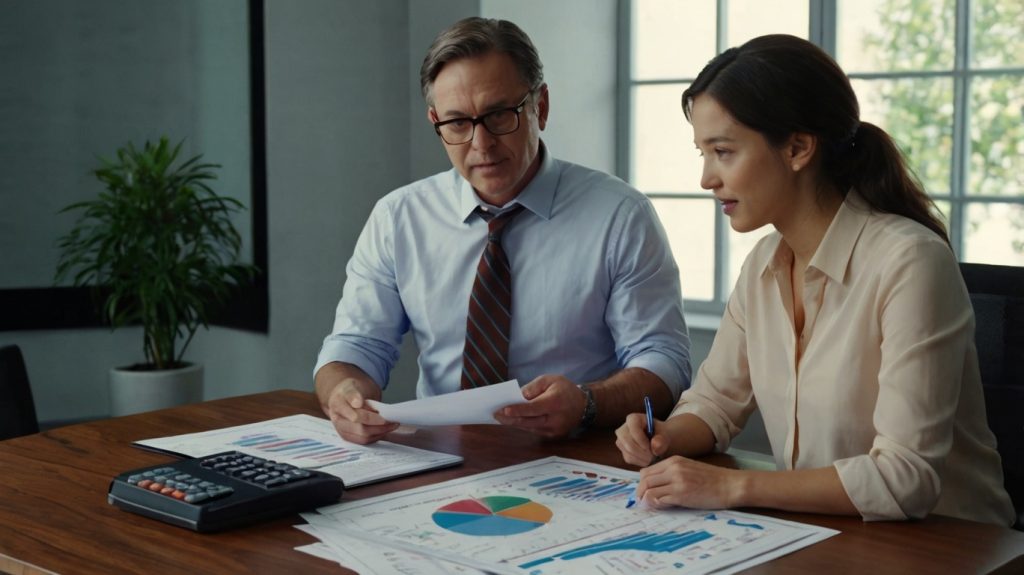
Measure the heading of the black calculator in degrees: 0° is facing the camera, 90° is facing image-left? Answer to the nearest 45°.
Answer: approximately 45°

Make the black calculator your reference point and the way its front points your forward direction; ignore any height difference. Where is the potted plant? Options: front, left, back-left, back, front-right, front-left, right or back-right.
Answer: back-right

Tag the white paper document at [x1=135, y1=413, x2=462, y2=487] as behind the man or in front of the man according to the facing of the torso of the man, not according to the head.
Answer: in front

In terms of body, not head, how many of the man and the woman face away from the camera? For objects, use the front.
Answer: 0

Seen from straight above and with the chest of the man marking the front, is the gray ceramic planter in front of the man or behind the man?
behind

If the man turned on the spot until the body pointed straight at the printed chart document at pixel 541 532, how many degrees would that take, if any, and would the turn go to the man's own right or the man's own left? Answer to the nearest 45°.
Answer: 0° — they already face it

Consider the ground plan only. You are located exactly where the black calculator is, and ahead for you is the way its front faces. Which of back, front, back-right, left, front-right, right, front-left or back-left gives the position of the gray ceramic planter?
back-right

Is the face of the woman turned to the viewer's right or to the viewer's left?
to the viewer's left

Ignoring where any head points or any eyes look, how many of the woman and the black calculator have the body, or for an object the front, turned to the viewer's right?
0

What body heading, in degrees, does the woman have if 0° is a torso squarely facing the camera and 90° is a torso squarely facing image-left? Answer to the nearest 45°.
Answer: approximately 45°

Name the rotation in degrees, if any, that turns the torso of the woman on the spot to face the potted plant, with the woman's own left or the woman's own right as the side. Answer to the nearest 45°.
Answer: approximately 90° to the woman's own right

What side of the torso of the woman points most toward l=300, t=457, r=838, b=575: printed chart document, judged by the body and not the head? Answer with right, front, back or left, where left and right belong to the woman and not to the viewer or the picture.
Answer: front

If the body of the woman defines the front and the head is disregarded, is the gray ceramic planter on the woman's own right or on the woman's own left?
on the woman's own right

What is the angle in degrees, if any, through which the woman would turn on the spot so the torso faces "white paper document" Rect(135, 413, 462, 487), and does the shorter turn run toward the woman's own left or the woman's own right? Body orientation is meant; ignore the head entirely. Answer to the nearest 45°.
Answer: approximately 45° to the woman's own right

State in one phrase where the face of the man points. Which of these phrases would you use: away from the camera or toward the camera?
toward the camera

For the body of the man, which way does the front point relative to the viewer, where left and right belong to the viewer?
facing the viewer
